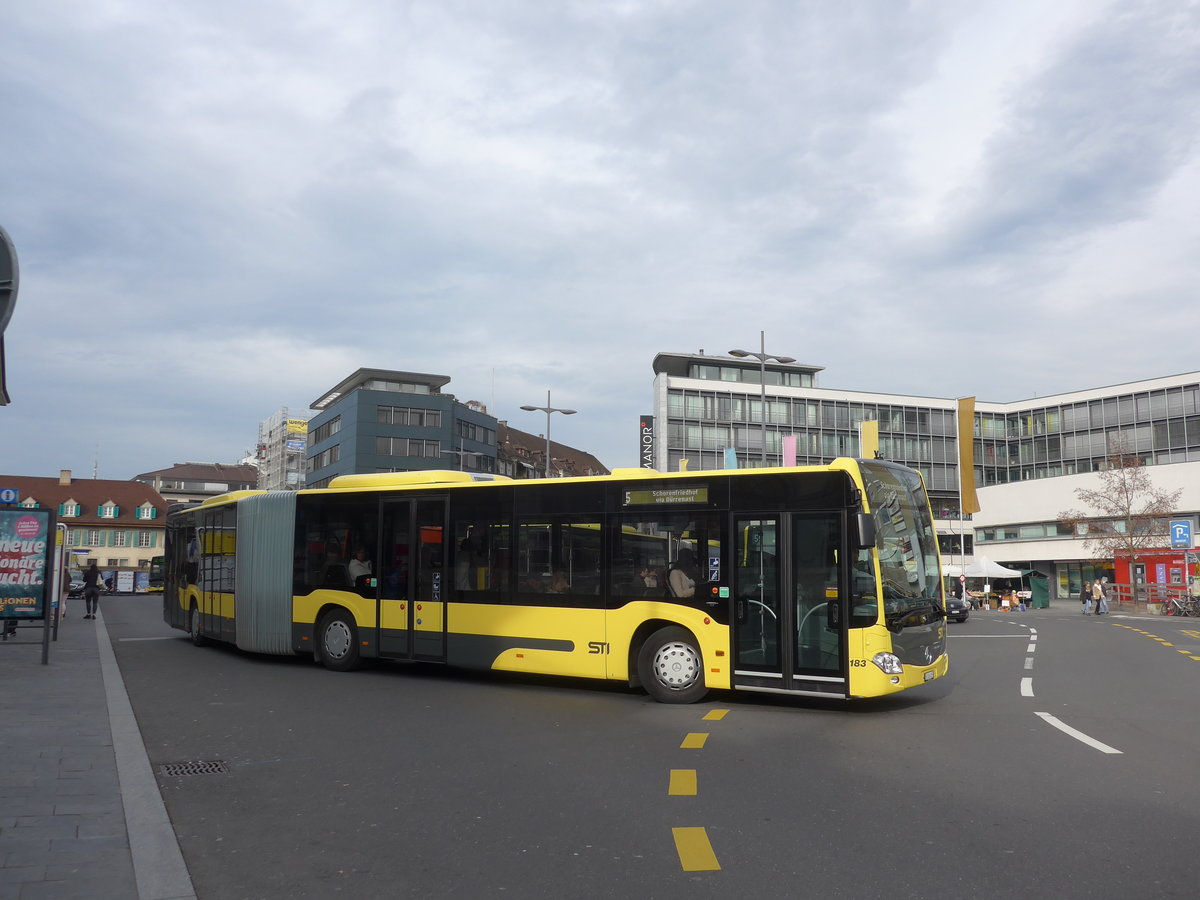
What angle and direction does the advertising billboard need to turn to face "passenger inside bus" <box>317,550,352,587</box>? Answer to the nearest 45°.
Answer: approximately 90° to its left

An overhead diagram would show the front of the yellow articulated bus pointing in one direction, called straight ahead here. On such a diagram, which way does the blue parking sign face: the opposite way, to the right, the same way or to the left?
to the right

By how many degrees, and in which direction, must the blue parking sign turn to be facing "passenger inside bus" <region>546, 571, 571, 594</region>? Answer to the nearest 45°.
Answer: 0° — it already faces them

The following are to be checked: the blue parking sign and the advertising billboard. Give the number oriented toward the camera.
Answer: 2

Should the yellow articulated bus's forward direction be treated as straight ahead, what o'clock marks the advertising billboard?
The advertising billboard is roughly at 5 o'clock from the yellow articulated bus.

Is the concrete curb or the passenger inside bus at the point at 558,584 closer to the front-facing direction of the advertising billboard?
the concrete curb

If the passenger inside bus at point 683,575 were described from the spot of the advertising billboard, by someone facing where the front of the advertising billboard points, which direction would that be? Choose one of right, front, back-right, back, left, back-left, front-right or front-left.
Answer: front-left

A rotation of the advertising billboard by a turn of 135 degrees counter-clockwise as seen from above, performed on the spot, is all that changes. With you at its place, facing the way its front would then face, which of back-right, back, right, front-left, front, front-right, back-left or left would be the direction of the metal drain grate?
back-right

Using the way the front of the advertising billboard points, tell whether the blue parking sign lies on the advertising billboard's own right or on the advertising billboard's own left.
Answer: on the advertising billboard's own left

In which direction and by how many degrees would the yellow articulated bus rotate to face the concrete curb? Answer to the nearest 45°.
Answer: approximately 90° to its right

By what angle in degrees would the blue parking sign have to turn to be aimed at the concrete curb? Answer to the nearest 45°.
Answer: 0° — it already faces it

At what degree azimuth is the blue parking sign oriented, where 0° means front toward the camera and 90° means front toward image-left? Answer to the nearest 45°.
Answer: approximately 0°

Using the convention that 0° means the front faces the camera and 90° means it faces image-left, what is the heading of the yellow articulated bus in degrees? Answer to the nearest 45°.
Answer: approximately 315°

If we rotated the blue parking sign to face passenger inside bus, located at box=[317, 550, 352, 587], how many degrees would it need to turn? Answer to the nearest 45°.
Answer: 0° — it already faces them

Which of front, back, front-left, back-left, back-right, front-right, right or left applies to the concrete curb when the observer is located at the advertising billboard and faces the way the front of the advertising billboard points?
front

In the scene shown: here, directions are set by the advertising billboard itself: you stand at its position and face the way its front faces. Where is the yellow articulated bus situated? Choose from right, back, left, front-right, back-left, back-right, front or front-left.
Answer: front-left
